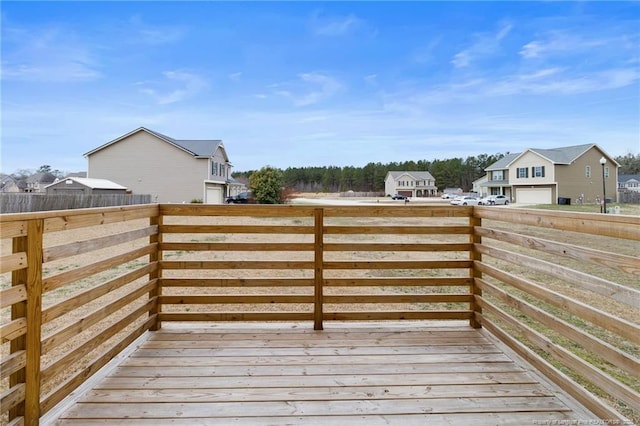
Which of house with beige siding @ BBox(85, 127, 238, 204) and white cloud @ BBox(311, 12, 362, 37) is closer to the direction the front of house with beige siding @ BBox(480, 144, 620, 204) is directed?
the house with beige siding

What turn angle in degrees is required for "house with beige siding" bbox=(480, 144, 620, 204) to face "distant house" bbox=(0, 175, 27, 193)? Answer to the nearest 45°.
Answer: approximately 45° to its right

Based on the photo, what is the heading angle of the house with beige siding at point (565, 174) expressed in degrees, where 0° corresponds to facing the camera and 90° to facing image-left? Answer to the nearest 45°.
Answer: approximately 45°
